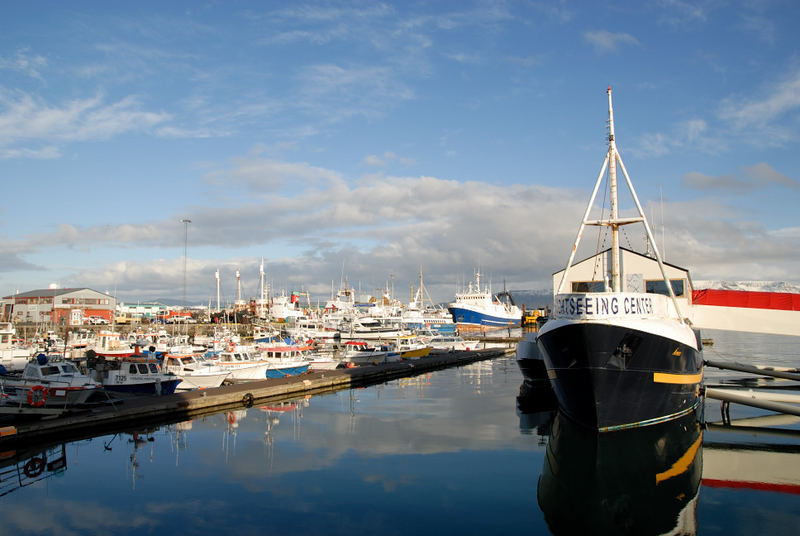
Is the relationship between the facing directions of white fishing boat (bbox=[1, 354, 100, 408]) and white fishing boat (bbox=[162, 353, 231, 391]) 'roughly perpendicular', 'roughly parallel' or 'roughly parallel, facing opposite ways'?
roughly parallel

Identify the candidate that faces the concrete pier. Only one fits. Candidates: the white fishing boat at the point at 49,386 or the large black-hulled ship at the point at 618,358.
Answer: the white fishing boat

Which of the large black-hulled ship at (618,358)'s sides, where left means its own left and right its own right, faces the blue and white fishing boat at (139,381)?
right

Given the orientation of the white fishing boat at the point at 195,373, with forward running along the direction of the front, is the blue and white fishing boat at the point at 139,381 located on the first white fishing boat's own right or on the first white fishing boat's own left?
on the first white fishing boat's own right

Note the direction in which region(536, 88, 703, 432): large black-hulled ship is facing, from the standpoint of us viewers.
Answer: facing the viewer
